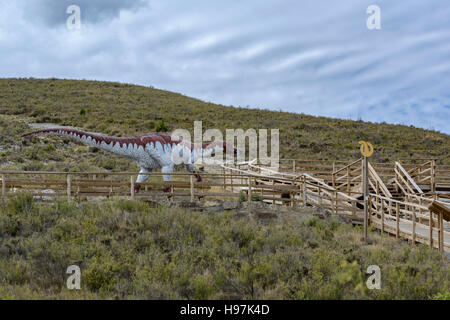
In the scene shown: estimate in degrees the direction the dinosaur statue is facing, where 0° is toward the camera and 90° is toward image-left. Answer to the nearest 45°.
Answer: approximately 270°
